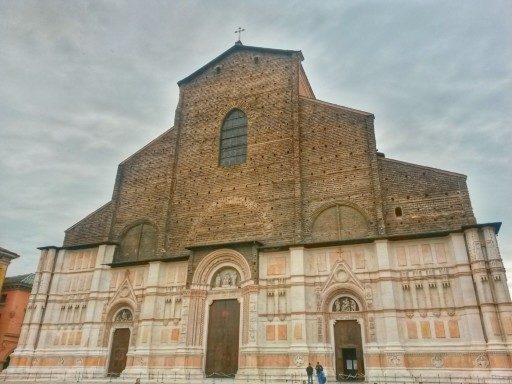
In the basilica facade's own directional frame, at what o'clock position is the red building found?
The red building is roughly at 4 o'clock from the basilica facade.

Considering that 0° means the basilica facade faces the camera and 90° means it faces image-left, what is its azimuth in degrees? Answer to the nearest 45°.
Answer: approximately 0°
